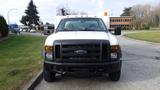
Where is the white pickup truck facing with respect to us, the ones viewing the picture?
facing the viewer
